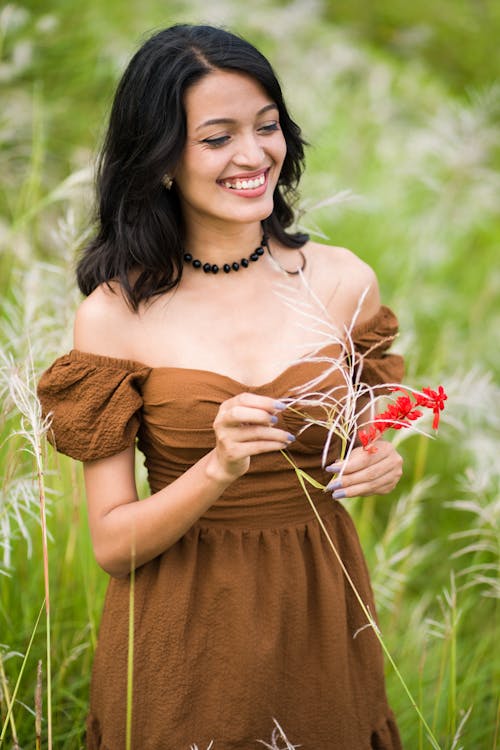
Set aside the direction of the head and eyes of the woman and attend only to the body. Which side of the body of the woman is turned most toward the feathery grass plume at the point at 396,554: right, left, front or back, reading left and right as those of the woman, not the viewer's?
left

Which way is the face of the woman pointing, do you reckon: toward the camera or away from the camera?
toward the camera

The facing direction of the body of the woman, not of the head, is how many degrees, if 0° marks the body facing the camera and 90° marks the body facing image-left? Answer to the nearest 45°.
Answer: approximately 315°
